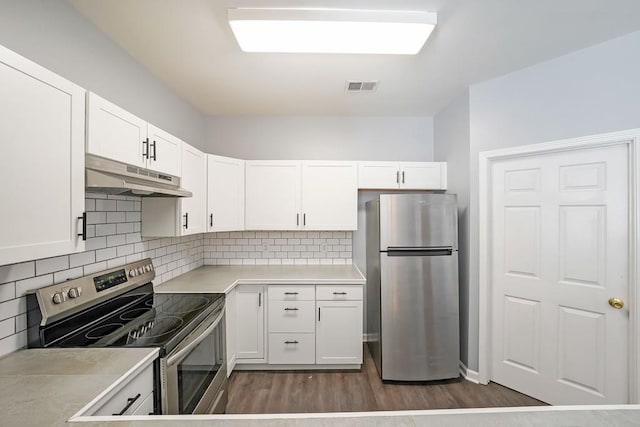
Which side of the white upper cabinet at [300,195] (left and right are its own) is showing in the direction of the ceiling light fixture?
front

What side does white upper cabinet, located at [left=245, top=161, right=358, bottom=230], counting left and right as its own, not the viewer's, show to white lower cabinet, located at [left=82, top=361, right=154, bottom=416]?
front

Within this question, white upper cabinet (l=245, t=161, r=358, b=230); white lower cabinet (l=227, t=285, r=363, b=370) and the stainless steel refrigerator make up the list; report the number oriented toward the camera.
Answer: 3

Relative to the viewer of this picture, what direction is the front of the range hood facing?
facing the viewer and to the right of the viewer

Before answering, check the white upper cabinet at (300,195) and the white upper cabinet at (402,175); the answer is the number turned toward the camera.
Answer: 2

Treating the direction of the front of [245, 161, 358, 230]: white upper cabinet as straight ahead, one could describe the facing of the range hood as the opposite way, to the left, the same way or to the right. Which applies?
to the left

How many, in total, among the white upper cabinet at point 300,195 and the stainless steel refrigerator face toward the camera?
2

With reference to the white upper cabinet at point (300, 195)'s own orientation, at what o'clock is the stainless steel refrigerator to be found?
The stainless steel refrigerator is roughly at 10 o'clock from the white upper cabinet.

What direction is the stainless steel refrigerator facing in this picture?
toward the camera

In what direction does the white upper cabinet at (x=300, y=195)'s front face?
toward the camera
